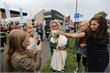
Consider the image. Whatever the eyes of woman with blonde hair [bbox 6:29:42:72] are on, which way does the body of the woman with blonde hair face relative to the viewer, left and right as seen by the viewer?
facing away from the viewer and to the right of the viewer

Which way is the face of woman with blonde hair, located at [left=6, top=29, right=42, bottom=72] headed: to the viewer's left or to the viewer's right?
to the viewer's right

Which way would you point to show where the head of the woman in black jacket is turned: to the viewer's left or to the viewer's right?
to the viewer's left
